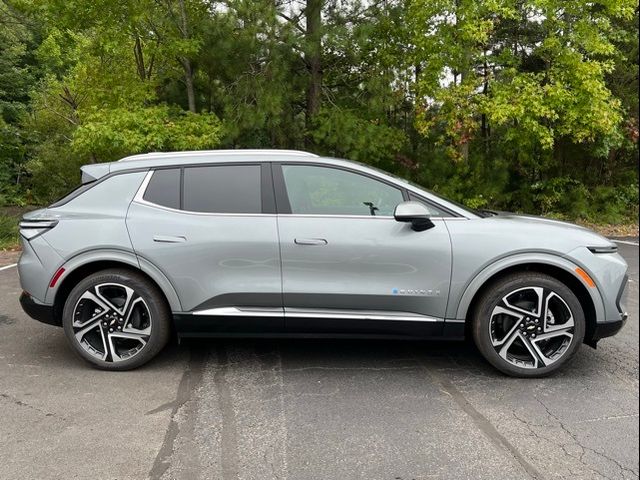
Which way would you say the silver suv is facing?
to the viewer's right
